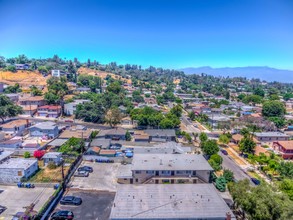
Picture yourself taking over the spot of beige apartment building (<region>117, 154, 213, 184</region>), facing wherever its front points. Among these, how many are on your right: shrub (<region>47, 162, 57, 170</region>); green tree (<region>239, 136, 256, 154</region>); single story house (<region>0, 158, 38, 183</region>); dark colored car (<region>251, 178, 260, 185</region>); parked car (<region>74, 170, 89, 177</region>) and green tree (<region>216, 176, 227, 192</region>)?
3

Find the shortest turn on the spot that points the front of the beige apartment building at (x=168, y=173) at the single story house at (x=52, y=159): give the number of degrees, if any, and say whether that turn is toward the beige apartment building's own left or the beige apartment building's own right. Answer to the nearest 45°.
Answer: approximately 90° to the beige apartment building's own right

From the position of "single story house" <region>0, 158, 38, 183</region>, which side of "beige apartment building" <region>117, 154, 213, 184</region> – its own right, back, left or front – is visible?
right

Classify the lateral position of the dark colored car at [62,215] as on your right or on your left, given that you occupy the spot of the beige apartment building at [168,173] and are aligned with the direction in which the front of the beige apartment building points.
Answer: on your right

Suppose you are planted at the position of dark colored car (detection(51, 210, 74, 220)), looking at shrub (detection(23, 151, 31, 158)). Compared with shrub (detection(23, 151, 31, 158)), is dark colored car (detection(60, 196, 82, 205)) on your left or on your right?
right

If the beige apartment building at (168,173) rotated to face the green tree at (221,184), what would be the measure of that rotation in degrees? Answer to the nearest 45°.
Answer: approximately 90° to its left

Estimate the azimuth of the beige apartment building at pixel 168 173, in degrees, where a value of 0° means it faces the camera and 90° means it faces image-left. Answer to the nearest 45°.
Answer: approximately 0°

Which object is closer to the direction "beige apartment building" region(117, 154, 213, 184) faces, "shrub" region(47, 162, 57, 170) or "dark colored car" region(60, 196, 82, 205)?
the dark colored car

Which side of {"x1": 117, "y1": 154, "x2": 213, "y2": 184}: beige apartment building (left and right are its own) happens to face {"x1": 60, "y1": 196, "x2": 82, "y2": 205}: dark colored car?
right

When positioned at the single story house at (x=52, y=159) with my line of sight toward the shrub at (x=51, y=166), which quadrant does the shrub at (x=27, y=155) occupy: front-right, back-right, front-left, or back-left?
back-right

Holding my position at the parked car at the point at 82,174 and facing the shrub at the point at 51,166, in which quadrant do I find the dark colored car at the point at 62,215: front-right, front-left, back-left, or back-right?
back-left

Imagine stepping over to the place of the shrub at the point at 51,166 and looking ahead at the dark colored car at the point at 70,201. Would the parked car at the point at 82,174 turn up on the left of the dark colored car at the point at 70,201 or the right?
left

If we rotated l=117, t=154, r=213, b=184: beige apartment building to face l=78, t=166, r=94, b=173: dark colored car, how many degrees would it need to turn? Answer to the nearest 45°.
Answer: approximately 90° to its right

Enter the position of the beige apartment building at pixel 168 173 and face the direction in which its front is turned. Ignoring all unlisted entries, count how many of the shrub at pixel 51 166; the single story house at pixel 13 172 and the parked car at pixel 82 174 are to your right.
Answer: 3

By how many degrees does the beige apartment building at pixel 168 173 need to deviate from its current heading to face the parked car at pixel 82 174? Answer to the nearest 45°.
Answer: approximately 90° to its right

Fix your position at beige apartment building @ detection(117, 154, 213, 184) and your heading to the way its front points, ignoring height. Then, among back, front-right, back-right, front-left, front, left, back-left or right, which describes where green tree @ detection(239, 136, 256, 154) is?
back-left

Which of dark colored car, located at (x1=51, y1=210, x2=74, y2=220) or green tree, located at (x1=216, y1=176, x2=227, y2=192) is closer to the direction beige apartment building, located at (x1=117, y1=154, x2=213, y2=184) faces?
the dark colored car
